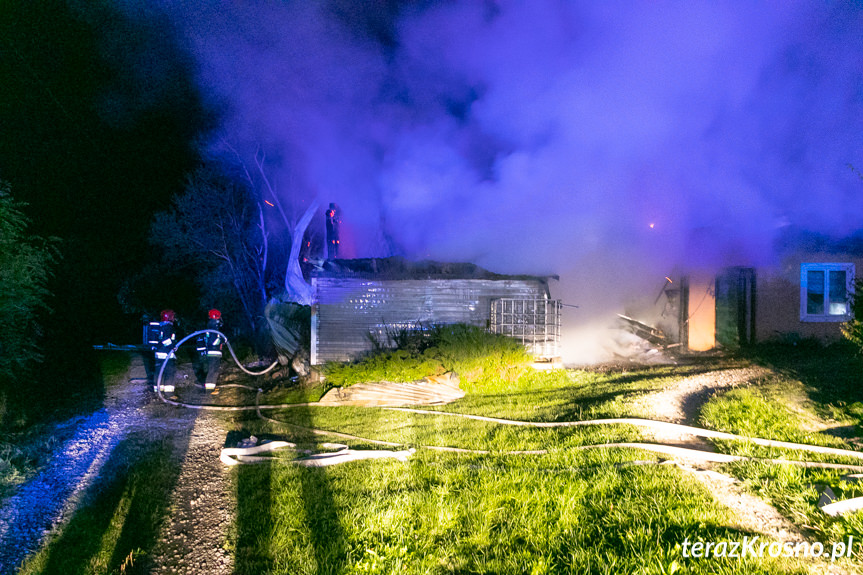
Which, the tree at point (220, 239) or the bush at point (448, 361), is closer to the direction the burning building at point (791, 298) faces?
the bush

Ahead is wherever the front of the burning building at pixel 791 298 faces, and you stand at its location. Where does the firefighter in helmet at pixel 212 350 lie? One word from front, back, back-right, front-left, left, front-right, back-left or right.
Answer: front-right

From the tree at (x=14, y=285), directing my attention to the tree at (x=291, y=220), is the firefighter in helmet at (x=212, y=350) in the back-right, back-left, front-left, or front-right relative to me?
front-right

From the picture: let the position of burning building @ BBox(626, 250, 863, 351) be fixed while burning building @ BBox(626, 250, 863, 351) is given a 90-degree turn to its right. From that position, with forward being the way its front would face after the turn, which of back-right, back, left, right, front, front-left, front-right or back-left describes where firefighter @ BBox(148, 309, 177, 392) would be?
front-left

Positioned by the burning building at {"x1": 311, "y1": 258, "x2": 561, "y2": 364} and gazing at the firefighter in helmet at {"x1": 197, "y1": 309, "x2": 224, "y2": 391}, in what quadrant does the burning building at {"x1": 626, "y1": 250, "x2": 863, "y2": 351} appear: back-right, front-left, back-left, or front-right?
back-left

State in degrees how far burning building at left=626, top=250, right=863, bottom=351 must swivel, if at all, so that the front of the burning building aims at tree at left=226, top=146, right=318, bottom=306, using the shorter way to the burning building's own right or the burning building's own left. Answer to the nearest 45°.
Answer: approximately 90° to the burning building's own right

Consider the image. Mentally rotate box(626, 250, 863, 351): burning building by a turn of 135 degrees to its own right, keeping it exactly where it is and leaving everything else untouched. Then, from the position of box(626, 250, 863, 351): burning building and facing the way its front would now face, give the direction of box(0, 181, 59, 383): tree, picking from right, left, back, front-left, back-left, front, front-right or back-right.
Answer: left

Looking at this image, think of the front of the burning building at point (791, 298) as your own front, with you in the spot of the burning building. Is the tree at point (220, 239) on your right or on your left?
on your right

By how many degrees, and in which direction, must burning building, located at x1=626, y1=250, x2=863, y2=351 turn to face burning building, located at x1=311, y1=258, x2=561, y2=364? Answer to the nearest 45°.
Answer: approximately 45° to its right

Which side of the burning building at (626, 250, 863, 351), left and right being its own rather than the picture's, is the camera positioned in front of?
front
